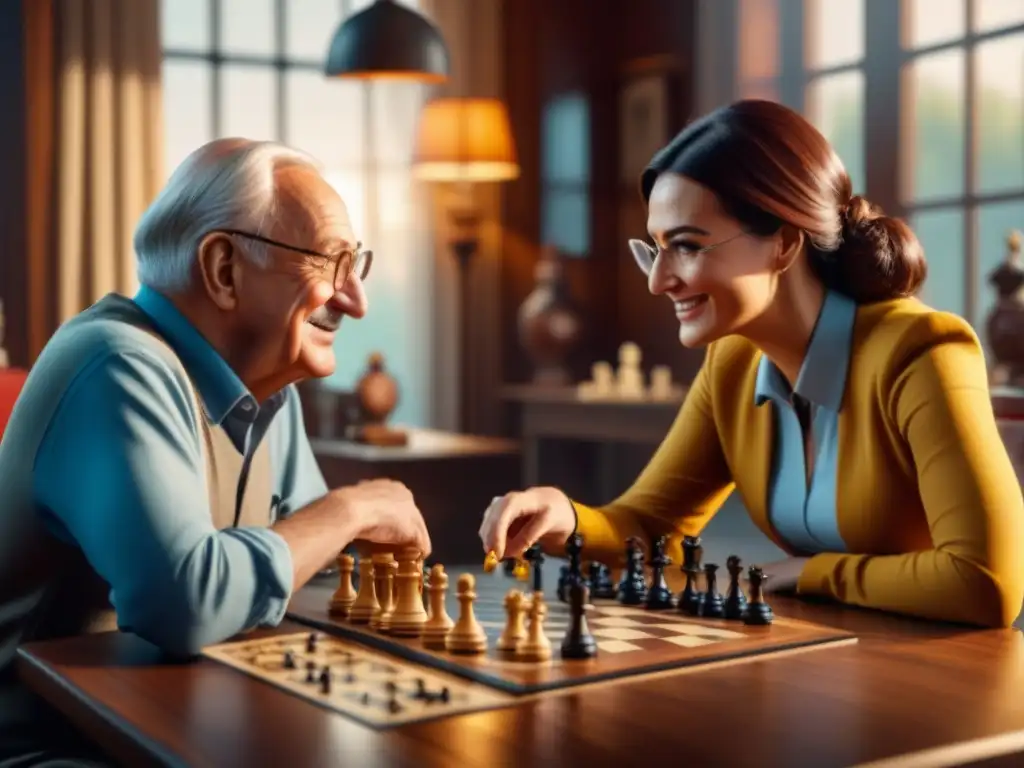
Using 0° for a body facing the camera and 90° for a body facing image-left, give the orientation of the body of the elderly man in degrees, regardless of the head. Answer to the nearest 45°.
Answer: approximately 270°

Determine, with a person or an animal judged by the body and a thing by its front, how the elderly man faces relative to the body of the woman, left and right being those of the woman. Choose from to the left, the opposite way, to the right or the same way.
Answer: the opposite way

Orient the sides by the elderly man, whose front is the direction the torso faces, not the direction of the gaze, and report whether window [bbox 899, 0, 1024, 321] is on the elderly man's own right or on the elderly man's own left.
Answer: on the elderly man's own left

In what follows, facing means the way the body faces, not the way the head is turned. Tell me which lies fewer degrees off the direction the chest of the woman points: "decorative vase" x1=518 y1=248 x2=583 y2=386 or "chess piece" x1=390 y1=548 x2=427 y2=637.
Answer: the chess piece

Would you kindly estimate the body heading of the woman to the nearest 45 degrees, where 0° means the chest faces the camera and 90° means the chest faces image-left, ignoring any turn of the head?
approximately 45°

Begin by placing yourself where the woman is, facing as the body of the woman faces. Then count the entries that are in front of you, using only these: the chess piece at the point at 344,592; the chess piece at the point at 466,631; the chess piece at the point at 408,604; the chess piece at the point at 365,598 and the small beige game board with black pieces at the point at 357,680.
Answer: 5

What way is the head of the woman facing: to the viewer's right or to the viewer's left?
to the viewer's left

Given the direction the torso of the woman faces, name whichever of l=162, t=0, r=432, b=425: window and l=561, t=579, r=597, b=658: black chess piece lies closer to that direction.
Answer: the black chess piece

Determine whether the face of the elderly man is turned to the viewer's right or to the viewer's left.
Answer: to the viewer's right

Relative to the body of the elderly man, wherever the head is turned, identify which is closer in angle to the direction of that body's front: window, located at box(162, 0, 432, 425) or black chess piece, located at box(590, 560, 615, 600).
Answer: the black chess piece
